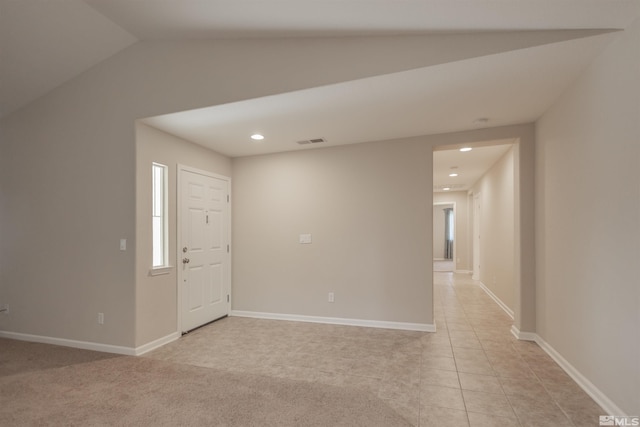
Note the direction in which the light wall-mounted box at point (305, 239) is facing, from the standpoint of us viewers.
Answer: facing the viewer

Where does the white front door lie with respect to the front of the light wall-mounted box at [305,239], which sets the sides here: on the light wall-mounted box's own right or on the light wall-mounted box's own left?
on the light wall-mounted box's own right
